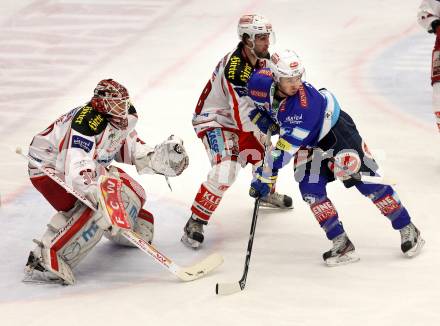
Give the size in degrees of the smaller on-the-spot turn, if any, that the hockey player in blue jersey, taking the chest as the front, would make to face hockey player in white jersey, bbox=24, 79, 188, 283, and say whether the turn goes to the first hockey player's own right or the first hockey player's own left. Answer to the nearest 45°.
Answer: approximately 45° to the first hockey player's own right

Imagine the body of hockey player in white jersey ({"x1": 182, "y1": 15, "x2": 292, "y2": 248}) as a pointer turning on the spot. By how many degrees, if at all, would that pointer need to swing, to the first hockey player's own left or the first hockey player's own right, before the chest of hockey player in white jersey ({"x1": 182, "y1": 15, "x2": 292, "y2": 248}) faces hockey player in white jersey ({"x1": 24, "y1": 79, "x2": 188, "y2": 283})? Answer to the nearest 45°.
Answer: approximately 135° to the first hockey player's own right

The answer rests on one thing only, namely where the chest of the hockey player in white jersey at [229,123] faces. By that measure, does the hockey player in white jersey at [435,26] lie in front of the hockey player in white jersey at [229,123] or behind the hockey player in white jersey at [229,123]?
in front

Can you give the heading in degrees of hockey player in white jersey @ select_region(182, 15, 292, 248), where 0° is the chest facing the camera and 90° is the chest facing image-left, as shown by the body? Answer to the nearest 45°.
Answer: approximately 270°

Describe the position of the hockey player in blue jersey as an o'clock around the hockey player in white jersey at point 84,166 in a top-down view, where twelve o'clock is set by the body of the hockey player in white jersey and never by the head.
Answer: The hockey player in blue jersey is roughly at 11 o'clock from the hockey player in white jersey.

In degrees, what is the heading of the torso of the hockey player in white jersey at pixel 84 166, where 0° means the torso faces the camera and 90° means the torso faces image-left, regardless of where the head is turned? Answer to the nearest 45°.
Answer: approximately 315°

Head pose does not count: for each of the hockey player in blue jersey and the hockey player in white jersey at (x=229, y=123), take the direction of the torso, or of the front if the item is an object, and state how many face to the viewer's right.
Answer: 1

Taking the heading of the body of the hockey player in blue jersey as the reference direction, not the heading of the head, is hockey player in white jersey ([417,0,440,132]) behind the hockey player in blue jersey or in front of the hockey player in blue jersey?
behind
